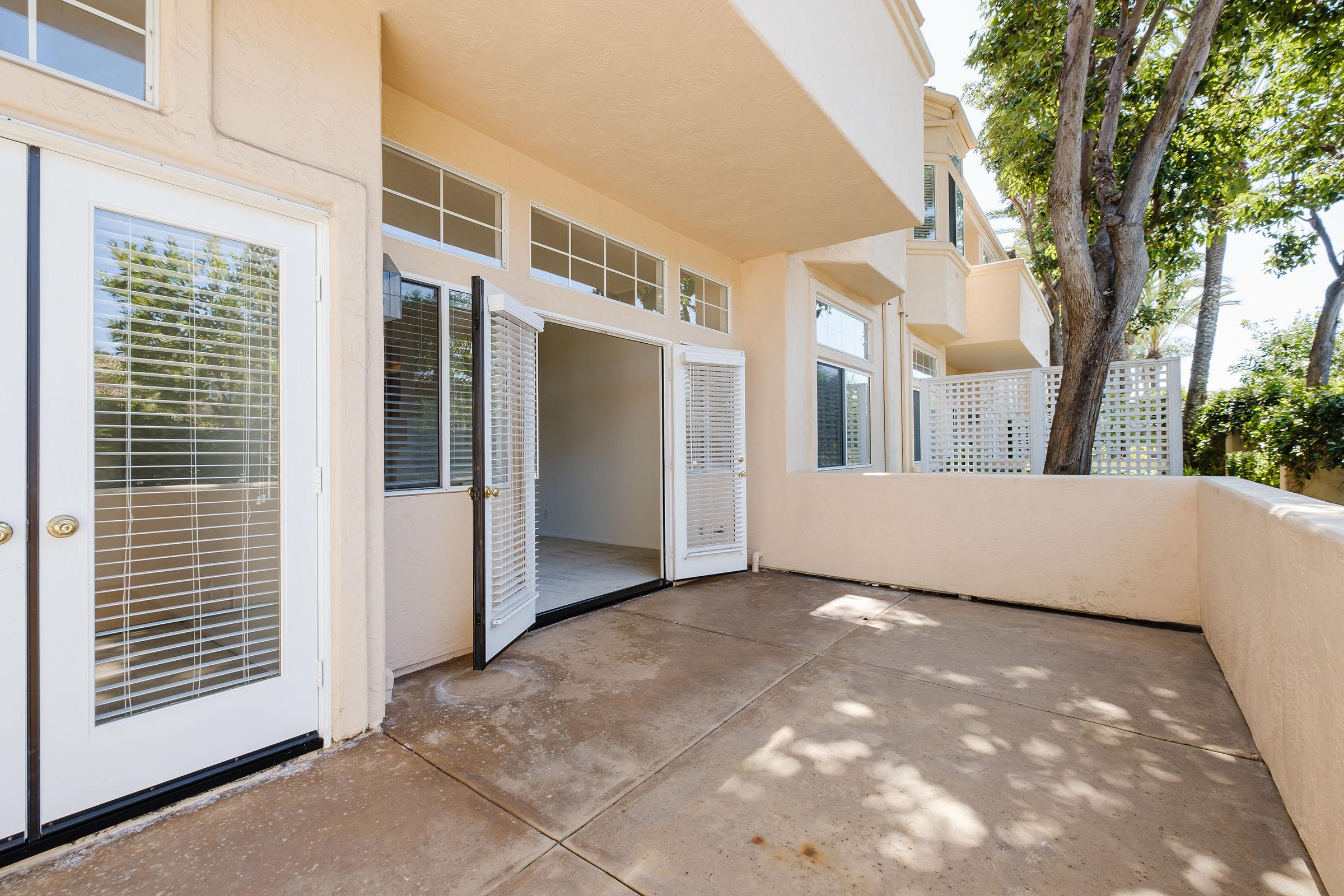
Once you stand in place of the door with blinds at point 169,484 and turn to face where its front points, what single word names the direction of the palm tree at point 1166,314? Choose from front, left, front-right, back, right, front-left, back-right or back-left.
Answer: front-left

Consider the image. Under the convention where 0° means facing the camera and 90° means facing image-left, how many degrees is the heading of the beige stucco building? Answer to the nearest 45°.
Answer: approximately 315°

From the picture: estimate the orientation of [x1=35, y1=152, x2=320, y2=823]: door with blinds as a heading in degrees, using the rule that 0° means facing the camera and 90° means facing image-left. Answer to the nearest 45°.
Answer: approximately 315°

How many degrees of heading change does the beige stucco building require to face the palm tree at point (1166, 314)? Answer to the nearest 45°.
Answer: approximately 90° to its left

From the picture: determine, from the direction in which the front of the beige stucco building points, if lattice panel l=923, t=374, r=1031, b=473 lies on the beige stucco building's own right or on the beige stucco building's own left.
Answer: on the beige stucco building's own left
